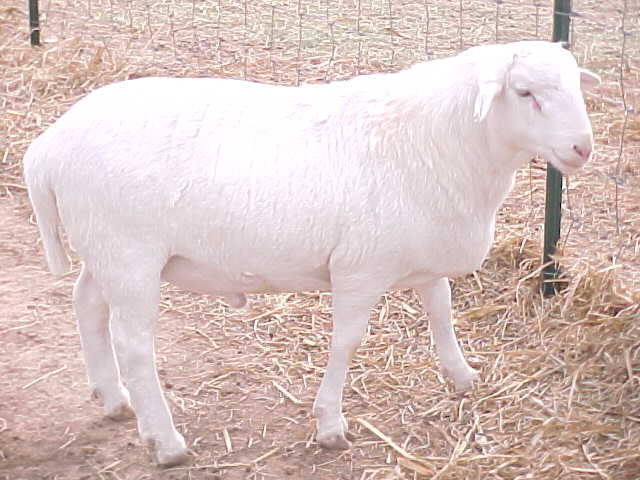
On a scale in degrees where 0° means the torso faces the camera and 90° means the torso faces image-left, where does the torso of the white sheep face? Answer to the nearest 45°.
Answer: approximately 270°
